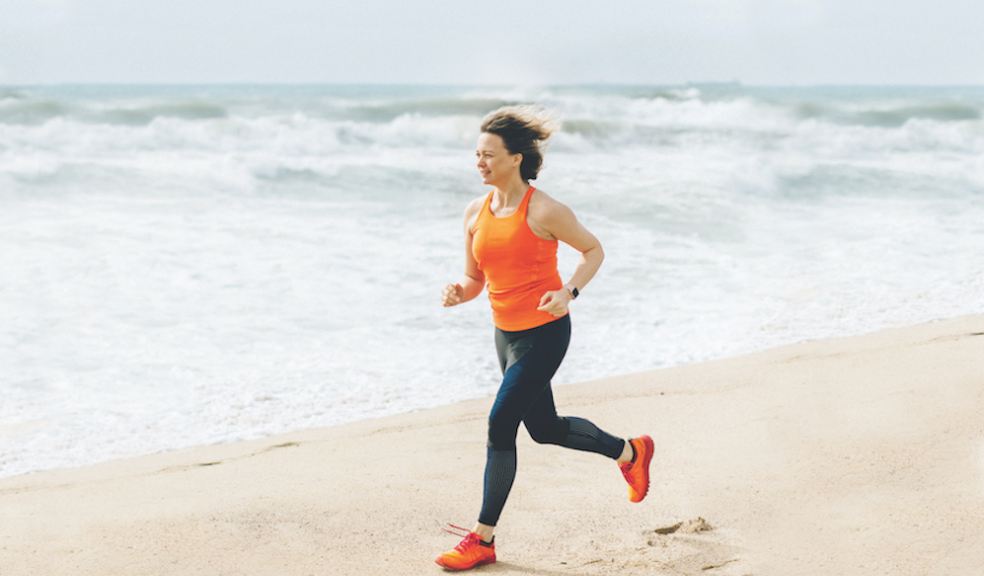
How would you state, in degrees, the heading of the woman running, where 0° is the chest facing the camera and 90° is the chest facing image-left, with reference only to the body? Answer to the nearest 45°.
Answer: approximately 45°
